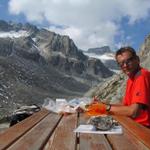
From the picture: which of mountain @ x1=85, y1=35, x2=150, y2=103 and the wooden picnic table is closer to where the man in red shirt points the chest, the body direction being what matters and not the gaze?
the wooden picnic table

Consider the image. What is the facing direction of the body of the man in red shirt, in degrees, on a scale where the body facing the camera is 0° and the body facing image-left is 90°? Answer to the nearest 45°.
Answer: approximately 45°

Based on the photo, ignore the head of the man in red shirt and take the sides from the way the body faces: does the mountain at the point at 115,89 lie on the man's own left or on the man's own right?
on the man's own right

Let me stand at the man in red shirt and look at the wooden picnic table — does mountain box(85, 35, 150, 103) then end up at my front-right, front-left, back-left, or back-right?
back-right
